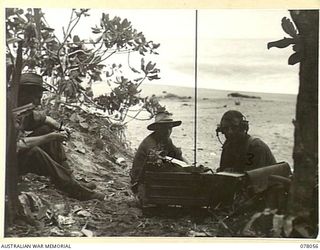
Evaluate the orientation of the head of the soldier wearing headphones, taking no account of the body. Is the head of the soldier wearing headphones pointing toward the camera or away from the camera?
toward the camera

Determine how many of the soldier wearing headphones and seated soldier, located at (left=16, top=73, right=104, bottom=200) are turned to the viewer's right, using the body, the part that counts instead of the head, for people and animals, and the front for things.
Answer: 1

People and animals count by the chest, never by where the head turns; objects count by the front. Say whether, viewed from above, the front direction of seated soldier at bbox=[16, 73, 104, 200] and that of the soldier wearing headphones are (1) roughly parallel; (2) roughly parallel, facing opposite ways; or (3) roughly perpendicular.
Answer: roughly parallel, facing opposite ways

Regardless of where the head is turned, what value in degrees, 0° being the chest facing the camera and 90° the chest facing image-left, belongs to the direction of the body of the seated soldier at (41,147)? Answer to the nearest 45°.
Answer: approximately 270°

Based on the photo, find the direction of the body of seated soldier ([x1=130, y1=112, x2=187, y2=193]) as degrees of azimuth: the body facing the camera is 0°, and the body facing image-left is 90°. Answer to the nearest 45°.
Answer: approximately 315°

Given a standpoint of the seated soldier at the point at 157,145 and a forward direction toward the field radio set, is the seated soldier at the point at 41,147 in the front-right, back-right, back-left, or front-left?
back-right

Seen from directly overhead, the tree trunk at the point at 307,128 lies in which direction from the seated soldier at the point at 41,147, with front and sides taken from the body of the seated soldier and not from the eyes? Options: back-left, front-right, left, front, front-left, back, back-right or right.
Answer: front

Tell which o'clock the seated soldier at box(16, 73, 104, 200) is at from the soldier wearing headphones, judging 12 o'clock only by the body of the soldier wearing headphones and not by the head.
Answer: The seated soldier is roughly at 1 o'clock from the soldier wearing headphones.
